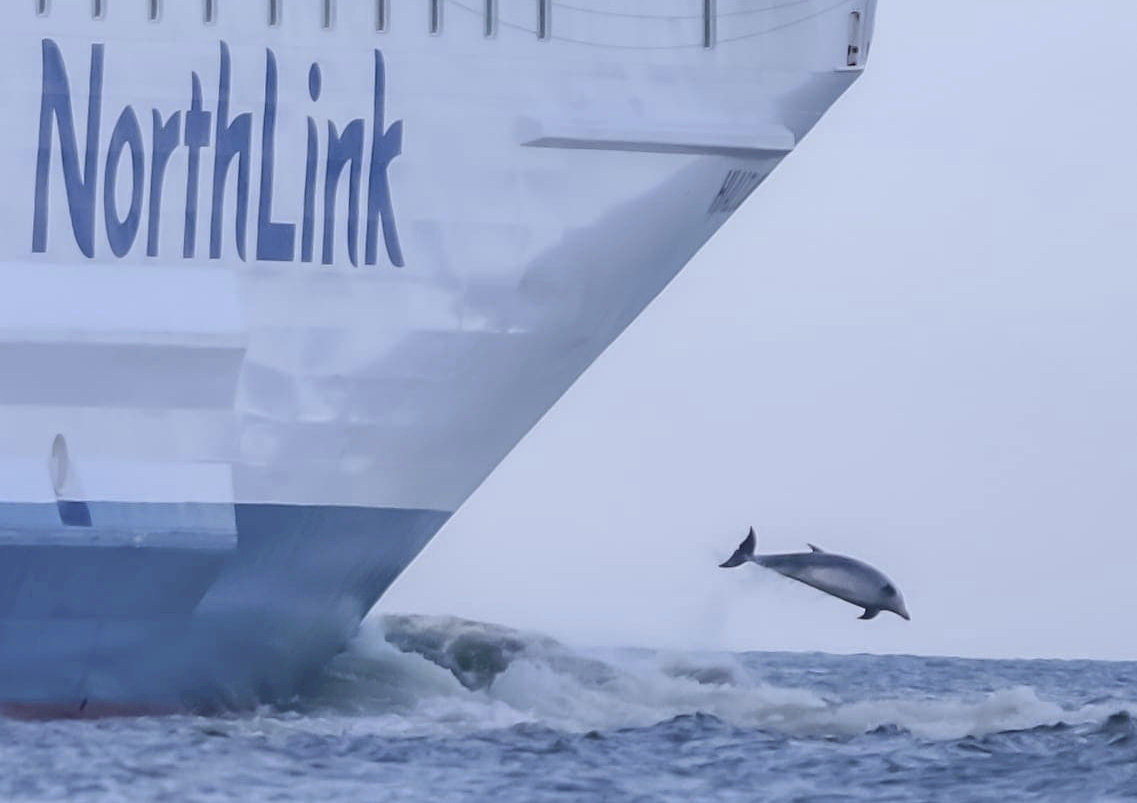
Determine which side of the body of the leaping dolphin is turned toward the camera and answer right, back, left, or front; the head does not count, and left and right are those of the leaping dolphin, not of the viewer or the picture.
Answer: right

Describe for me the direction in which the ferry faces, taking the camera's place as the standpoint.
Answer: facing to the right of the viewer

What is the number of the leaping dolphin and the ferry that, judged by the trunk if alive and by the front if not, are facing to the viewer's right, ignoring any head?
2

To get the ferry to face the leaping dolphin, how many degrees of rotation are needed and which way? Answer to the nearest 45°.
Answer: approximately 45° to its left

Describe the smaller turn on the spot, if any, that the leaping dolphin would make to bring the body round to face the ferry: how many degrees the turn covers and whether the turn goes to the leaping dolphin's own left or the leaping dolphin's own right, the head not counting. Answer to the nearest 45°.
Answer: approximately 135° to the leaping dolphin's own right
